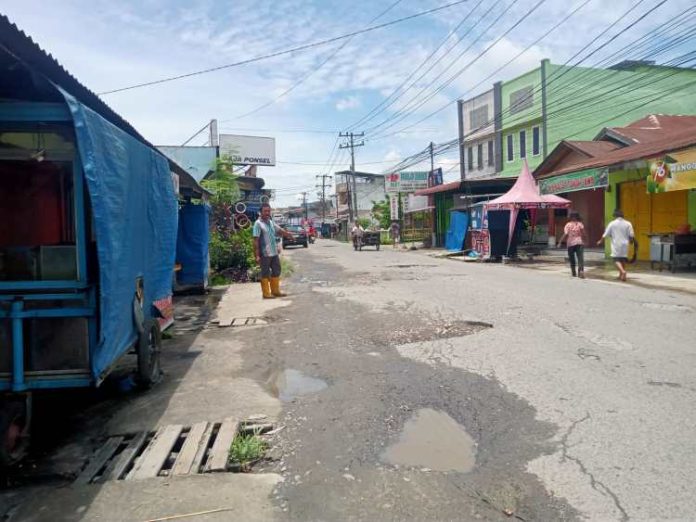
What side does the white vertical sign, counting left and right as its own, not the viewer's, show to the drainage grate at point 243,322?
front

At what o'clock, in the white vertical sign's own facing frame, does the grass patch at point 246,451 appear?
The grass patch is roughly at 12 o'clock from the white vertical sign.

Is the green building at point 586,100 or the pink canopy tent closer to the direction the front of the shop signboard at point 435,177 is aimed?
the pink canopy tent

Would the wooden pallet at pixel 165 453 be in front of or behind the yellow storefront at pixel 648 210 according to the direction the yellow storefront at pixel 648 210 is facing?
in front

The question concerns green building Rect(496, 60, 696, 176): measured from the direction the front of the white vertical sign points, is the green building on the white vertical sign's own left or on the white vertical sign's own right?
on the white vertical sign's own left

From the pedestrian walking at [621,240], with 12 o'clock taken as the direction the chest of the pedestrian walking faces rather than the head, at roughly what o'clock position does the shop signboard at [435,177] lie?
The shop signboard is roughly at 11 o'clock from the pedestrian walking.

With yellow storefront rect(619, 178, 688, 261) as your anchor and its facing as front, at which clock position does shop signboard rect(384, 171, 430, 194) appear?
The shop signboard is roughly at 3 o'clock from the yellow storefront.

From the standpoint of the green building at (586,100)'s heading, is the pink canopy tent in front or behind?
in front

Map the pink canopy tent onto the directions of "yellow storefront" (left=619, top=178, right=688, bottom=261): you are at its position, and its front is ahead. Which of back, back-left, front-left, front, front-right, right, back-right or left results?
front-right

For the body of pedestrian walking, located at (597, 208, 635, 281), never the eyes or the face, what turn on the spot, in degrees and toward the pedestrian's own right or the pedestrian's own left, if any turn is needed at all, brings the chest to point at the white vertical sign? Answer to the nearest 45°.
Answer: approximately 45° to the pedestrian's own left

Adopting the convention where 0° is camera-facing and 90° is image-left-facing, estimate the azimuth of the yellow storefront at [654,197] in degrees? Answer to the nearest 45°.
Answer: approximately 45°

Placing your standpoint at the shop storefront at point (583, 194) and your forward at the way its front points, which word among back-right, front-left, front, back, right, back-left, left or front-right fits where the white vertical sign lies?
right

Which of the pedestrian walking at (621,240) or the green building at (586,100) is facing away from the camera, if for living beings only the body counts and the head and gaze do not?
the pedestrian walking

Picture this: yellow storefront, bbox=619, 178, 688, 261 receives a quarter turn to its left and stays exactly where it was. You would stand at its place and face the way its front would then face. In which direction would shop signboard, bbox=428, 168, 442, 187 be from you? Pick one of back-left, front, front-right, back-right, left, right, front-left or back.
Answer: back
